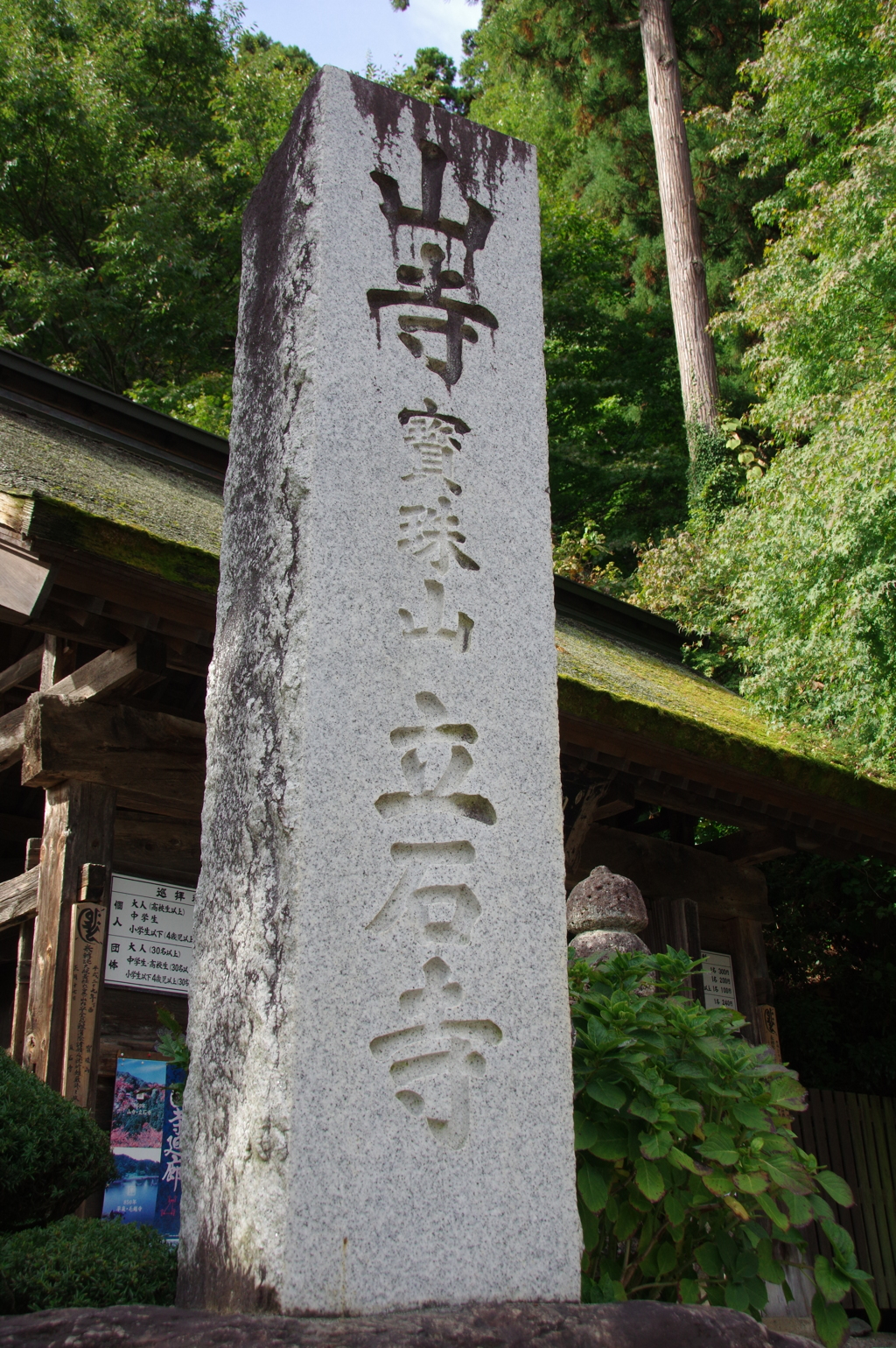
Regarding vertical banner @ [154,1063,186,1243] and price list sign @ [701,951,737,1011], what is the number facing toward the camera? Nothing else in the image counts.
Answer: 2

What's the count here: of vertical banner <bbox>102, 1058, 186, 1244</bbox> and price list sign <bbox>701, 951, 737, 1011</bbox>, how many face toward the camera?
2

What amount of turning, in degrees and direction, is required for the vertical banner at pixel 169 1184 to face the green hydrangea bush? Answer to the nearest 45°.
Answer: approximately 45° to its left

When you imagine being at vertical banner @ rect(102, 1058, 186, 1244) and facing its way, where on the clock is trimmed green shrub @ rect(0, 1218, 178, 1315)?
The trimmed green shrub is roughly at 12 o'clock from the vertical banner.

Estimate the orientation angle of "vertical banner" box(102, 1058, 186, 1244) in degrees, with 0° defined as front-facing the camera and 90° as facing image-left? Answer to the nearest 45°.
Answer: approximately 0°

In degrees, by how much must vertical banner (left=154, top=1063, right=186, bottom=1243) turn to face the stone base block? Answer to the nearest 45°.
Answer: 0° — it already faces it

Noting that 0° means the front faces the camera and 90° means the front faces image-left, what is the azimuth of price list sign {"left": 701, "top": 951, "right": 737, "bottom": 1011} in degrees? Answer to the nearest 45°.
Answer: approximately 0°

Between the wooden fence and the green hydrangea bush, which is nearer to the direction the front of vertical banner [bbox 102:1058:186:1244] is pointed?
the green hydrangea bush

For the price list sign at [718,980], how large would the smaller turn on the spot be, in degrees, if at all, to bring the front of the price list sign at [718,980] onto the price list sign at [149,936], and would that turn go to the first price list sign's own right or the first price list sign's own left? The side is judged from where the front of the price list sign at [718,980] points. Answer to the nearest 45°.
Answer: approximately 45° to the first price list sign's own right
